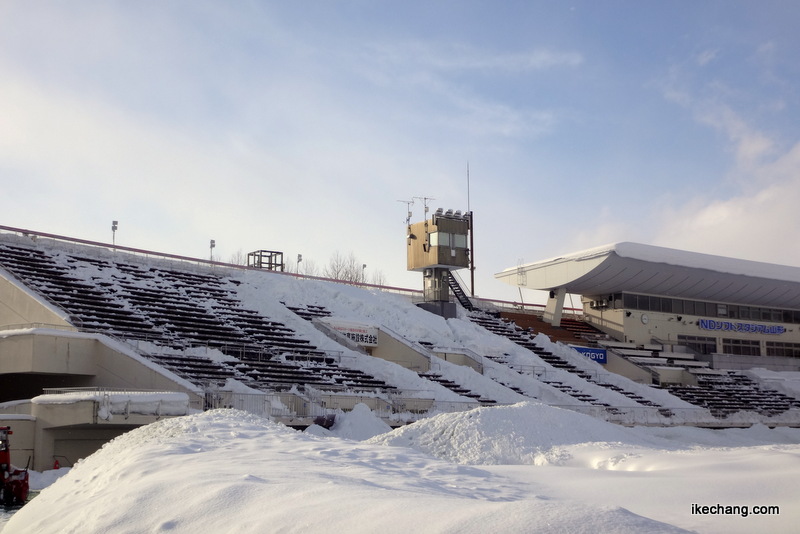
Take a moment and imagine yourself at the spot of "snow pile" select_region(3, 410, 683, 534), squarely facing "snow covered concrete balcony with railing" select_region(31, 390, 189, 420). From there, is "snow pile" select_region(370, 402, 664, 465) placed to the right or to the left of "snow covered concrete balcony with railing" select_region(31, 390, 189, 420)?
right

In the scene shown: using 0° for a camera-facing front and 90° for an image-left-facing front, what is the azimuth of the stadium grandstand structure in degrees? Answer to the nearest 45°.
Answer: approximately 315°
